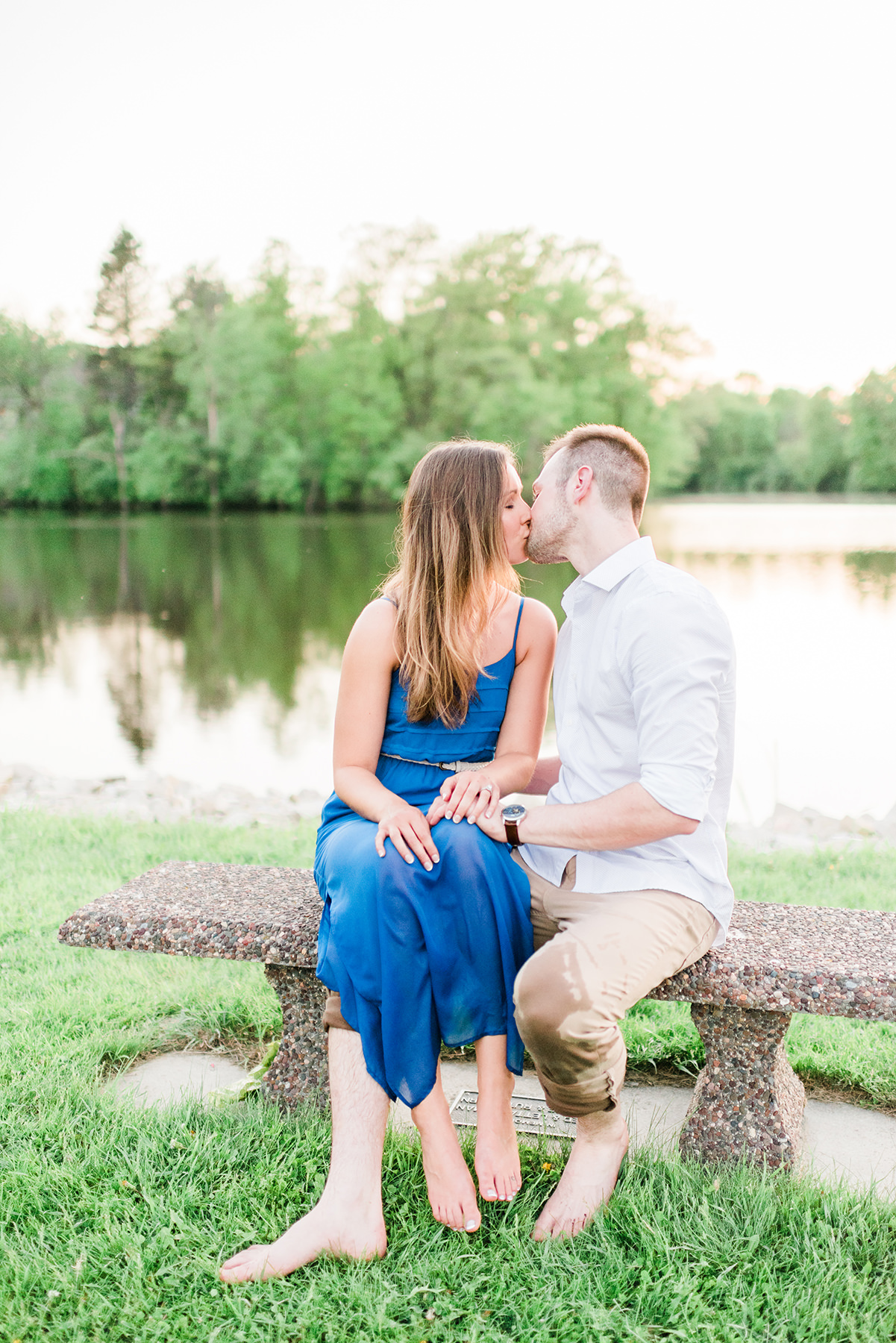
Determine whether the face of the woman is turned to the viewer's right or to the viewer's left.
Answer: to the viewer's right

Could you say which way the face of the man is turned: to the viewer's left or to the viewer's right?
to the viewer's left

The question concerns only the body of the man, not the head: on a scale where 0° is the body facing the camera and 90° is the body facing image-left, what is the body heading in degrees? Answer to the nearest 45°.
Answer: approximately 45°
